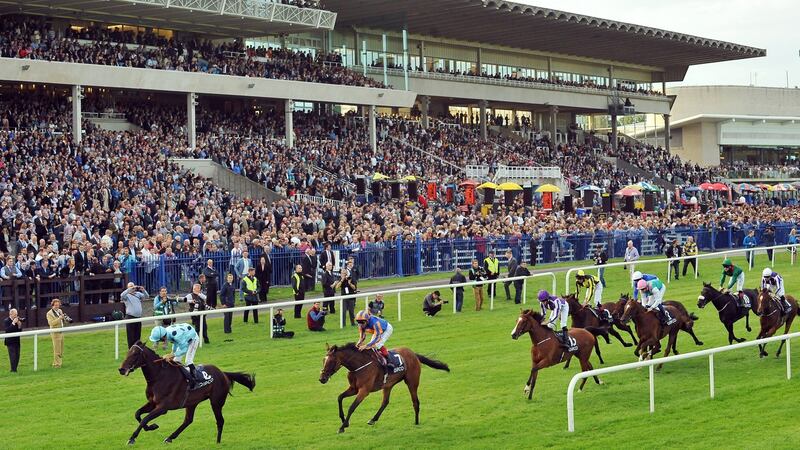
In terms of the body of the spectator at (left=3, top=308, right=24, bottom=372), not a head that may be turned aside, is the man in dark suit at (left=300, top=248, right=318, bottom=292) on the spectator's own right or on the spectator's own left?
on the spectator's own left

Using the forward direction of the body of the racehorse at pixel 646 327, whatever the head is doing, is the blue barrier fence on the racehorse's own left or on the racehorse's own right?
on the racehorse's own right

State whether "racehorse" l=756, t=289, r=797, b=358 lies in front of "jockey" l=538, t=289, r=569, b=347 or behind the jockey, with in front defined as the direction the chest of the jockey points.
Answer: behind

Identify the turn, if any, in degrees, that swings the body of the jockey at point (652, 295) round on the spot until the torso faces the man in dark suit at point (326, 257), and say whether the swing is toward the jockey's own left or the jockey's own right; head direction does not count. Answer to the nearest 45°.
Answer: approximately 90° to the jockey's own right

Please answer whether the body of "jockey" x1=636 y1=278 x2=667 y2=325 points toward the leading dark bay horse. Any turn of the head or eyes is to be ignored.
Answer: yes

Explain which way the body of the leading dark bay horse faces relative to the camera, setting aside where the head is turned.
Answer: to the viewer's left

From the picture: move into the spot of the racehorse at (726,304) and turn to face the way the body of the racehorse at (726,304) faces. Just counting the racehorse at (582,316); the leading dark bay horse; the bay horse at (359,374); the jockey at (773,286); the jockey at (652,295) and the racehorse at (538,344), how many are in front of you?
5

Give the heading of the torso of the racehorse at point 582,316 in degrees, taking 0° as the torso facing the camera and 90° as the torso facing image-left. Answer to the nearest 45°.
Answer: approximately 45°

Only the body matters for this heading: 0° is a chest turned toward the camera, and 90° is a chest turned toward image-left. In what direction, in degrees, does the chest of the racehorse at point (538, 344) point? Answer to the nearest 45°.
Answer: approximately 45°

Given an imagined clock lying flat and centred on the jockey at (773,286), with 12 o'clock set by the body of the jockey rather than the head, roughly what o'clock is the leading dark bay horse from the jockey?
The leading dark bay horse is roughly at 12 o'clock from the jockey.

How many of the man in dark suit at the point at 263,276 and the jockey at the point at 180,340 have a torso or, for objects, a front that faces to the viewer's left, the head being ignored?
1

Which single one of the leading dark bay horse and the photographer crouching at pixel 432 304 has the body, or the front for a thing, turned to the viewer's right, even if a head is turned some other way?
the photographer crouching

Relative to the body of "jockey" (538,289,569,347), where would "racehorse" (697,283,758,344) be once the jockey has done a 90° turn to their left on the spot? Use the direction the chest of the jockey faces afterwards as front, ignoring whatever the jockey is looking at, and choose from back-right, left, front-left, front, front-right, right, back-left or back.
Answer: left
